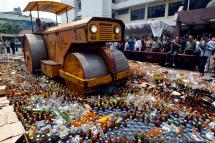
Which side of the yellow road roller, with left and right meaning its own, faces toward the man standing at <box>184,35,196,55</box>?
left

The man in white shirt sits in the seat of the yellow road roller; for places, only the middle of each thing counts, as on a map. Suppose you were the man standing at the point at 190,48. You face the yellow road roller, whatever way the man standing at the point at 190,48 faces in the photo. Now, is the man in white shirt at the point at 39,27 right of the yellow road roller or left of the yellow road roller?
right

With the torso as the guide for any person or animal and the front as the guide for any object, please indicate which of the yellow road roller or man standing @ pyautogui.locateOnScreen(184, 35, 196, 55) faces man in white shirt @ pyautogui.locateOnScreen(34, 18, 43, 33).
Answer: the man standing

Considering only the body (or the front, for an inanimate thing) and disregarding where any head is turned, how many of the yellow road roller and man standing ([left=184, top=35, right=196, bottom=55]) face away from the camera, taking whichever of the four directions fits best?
0

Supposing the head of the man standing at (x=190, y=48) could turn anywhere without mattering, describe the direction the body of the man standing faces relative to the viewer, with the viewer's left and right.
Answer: facing the viewer and to the left of the viewer
